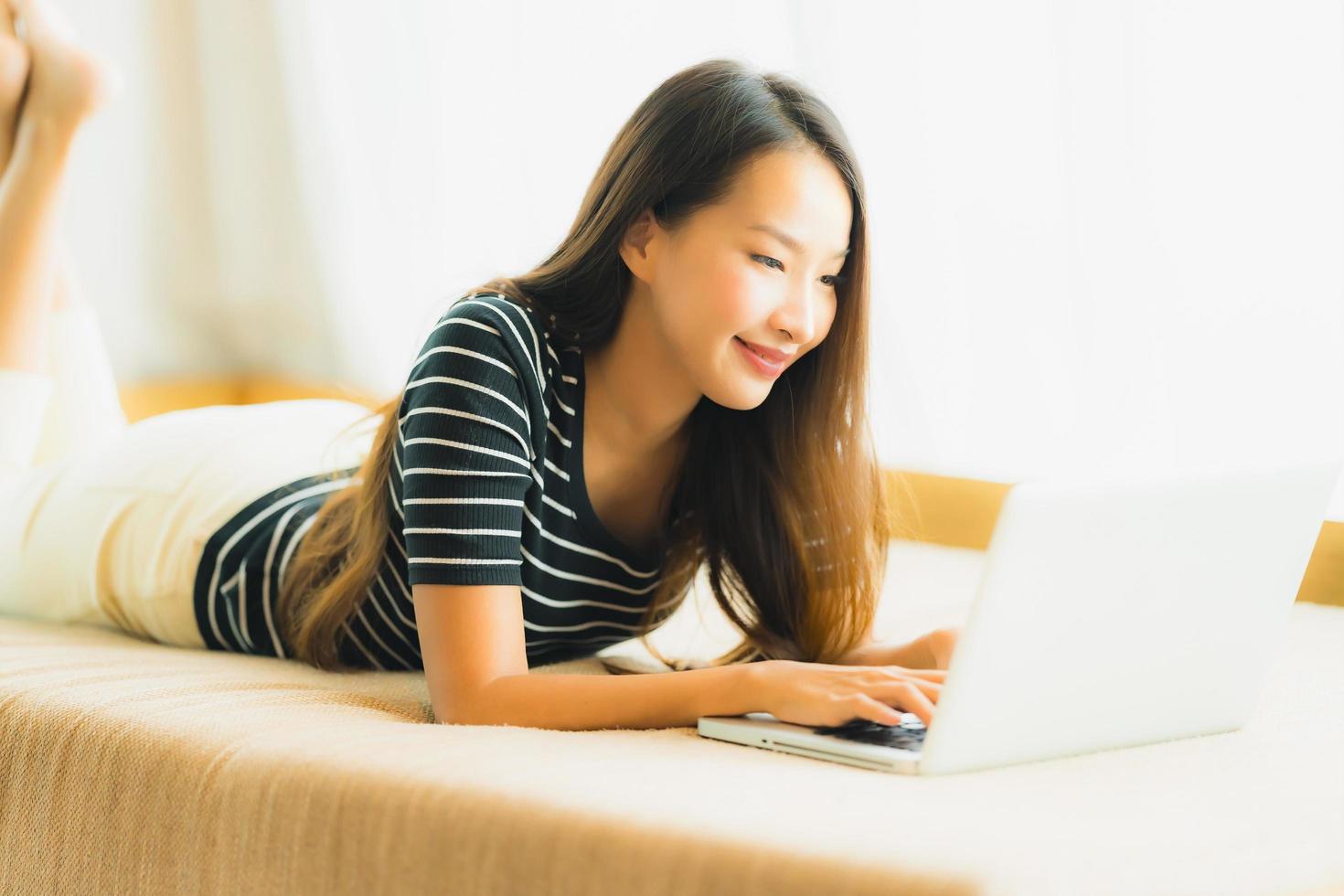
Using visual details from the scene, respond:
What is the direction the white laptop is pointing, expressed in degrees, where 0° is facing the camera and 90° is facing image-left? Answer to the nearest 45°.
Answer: approximately 135°
